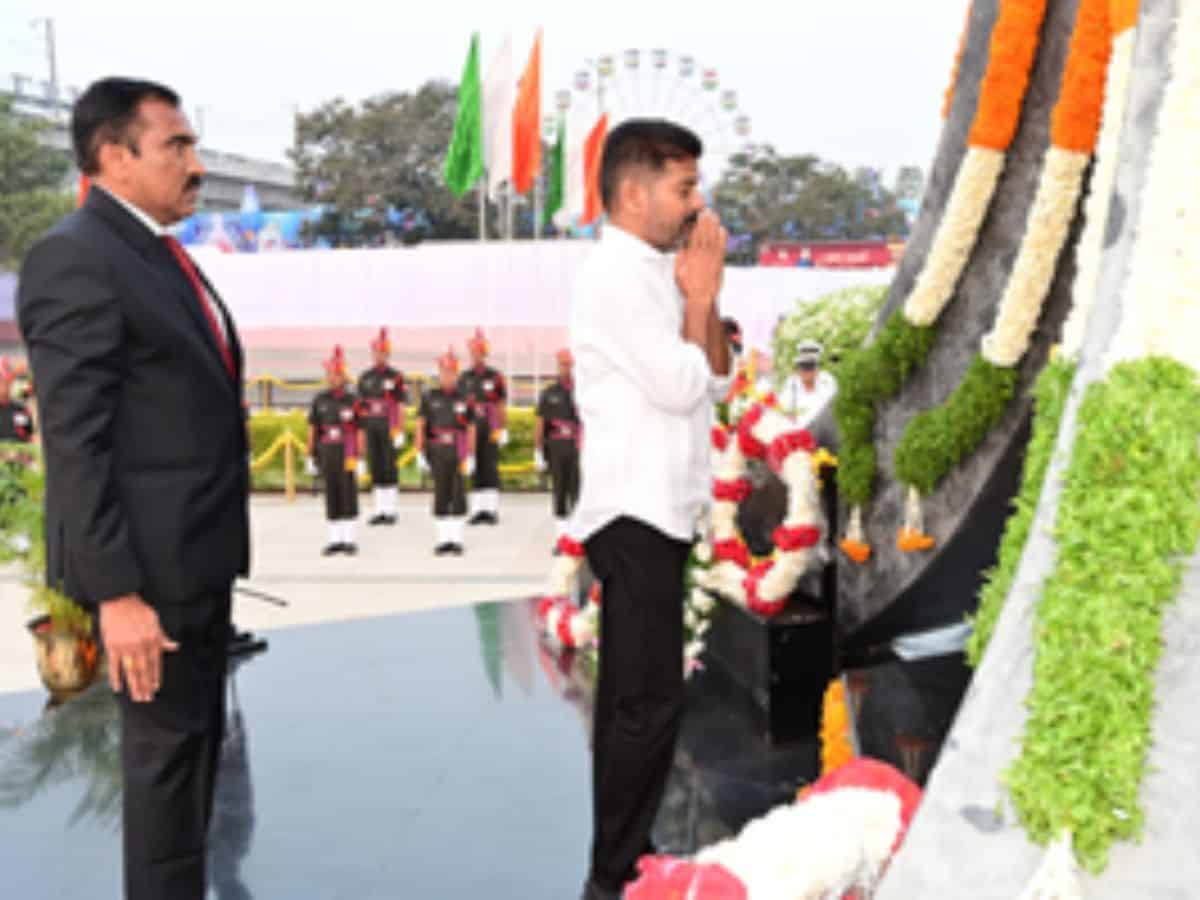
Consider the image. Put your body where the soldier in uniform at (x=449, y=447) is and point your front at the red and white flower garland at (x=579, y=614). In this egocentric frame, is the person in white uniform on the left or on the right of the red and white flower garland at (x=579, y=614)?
left

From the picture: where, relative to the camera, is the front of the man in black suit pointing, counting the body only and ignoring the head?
to the viewer's right

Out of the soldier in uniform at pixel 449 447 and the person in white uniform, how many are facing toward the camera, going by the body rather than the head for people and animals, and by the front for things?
2

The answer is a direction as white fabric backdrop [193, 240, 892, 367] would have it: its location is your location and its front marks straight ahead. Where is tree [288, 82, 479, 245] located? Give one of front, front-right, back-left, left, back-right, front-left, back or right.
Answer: back

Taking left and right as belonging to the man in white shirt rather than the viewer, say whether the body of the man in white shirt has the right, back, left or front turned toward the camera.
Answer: right

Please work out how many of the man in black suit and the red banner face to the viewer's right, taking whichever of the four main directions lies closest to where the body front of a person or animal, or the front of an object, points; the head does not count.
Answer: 1

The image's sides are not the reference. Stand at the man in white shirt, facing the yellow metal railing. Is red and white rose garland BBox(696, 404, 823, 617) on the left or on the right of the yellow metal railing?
right

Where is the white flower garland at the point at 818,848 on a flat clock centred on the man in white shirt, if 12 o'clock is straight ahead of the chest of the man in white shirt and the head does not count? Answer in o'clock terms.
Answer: The white flower garland is roughly at 2 o'clock from the man in white shirt.

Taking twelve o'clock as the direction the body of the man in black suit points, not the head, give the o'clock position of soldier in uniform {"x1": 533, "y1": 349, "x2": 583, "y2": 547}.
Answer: The soldier in uniform is roughly at 10 o'clock from the man in black suit.

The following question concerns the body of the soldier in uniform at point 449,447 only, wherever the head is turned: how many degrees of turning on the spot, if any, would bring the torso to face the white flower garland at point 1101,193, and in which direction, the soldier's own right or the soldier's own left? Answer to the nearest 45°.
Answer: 0° — they already face it

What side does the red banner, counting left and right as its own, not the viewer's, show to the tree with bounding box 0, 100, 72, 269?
right

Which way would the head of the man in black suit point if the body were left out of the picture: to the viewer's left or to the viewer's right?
to the viewer's right
